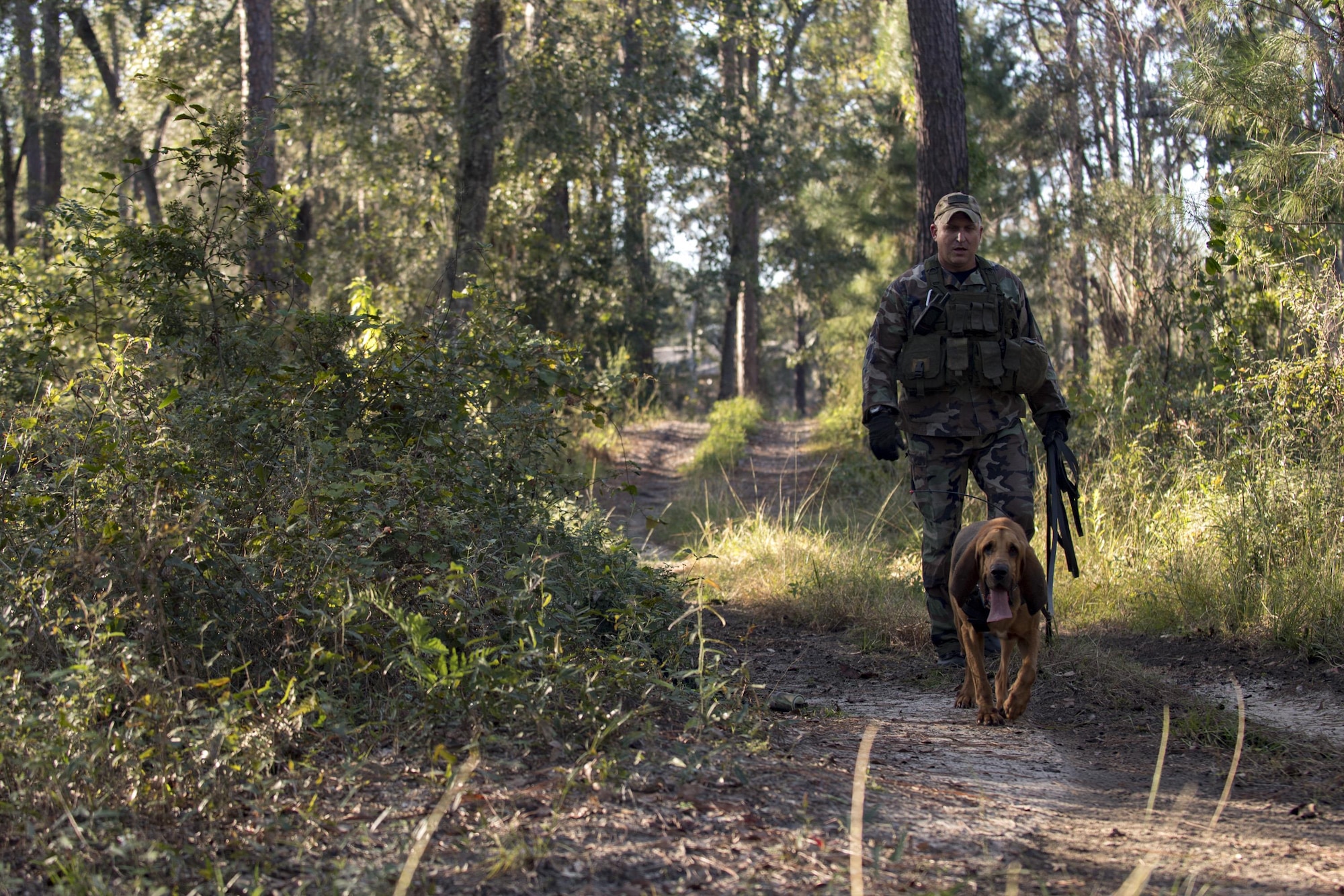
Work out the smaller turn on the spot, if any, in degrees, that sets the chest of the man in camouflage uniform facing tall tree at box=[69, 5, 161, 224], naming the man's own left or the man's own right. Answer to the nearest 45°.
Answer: approximately 135° to the man's own right

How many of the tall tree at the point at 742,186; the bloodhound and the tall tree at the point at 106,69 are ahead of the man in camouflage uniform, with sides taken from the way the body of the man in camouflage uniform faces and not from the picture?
1

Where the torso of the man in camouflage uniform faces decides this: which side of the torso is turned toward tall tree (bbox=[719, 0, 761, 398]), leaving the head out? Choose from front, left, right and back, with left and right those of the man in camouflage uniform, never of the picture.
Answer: back

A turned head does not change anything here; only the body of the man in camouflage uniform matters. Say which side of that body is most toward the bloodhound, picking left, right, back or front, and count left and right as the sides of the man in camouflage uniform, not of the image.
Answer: front

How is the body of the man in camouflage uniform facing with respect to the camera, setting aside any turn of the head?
toward the camera

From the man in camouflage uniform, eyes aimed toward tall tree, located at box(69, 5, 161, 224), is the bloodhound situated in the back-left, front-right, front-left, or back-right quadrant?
back-left

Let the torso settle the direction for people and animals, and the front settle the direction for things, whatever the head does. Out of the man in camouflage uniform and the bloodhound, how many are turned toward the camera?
2

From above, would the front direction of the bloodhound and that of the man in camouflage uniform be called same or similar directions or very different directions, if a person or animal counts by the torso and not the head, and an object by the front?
same or similar directions

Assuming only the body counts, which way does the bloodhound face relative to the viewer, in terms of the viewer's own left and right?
facing the viewer

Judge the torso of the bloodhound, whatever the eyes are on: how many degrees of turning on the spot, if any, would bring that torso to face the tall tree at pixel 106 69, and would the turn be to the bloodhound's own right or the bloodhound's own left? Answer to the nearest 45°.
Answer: approximately 135° to the bloodhound's own right
